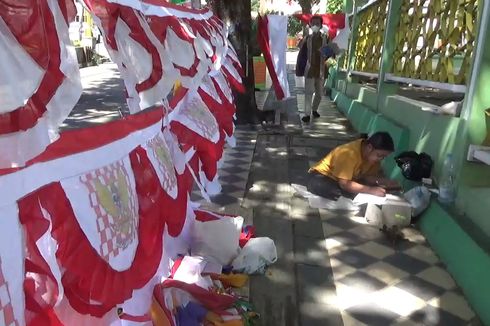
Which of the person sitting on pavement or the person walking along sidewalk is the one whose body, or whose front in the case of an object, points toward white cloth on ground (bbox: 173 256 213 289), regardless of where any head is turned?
the person walking along sidewalk

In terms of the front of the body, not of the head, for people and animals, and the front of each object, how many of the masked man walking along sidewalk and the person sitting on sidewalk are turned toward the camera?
1

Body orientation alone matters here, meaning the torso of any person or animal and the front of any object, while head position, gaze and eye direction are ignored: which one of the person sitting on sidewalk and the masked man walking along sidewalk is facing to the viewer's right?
the person sitting on sidewalk

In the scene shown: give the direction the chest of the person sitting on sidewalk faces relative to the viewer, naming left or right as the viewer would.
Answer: facing to the right of the viewer

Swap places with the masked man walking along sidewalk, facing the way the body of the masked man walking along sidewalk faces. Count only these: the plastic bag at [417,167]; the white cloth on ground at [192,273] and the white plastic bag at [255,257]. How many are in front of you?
3

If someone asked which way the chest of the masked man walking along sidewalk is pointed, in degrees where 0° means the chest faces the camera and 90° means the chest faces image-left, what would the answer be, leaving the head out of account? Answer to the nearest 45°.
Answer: approximately 0°

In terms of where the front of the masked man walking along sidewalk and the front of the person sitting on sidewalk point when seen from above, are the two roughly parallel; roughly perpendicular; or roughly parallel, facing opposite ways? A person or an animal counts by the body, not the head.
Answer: roughly perpendicular
